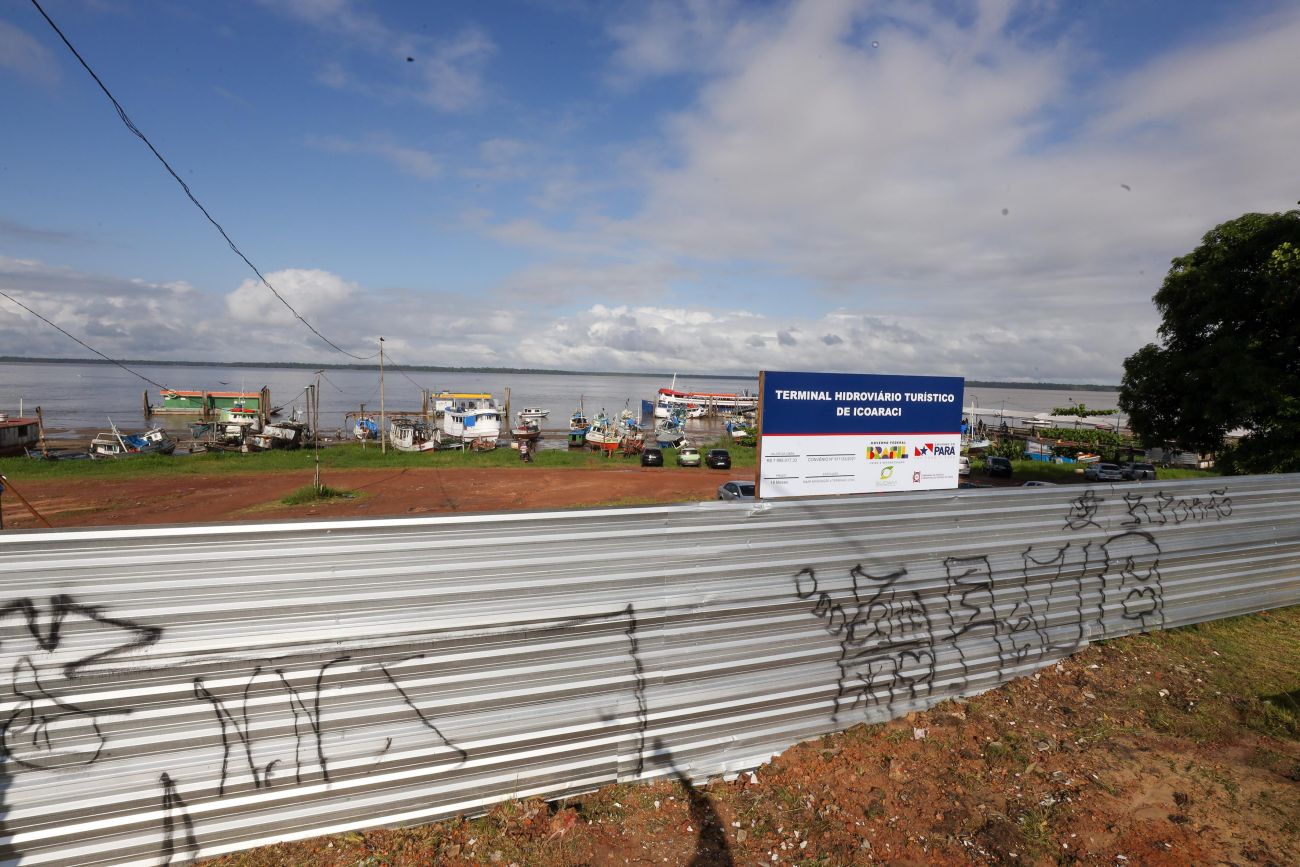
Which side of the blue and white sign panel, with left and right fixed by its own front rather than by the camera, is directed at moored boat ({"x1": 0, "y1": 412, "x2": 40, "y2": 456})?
right

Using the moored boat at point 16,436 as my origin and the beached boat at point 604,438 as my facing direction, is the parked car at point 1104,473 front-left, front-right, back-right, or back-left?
front-right

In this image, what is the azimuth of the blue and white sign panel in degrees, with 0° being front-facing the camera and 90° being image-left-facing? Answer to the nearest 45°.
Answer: approximately 0°

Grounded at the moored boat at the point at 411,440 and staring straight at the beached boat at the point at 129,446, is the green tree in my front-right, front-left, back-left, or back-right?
back-left

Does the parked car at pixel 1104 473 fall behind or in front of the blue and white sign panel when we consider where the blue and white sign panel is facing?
behind

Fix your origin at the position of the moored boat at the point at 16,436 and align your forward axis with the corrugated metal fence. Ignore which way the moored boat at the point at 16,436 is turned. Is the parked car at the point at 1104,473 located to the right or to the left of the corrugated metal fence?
left

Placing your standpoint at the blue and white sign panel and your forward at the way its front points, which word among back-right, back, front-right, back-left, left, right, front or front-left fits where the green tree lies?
back-left

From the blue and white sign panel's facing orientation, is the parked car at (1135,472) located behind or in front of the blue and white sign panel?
behind

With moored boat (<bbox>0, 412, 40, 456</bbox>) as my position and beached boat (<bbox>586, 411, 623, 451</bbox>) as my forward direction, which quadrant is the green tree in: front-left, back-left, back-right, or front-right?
front-right
